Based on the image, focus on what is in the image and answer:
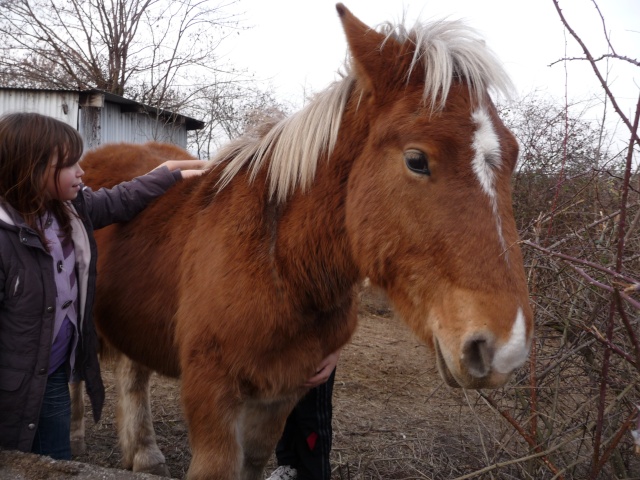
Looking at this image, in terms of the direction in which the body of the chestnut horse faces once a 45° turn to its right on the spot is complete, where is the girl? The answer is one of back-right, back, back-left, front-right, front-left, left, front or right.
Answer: right

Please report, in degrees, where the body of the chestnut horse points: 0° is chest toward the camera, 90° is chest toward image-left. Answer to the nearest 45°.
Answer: approximately 315°

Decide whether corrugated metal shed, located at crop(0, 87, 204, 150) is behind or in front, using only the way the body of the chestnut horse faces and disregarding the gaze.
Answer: behind

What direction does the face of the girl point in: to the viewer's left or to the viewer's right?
to the viewer's right
